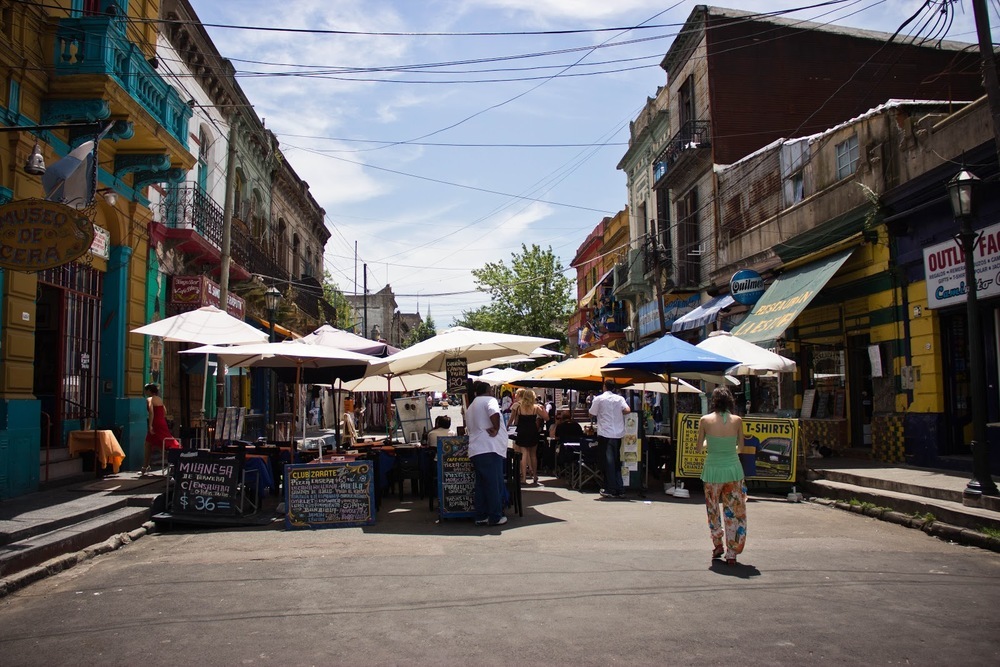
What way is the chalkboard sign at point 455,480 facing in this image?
toward the camera

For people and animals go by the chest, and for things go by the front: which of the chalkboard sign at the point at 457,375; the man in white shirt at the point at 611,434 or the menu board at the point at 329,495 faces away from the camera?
the man in white shirt

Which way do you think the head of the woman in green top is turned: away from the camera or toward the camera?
away from the camera

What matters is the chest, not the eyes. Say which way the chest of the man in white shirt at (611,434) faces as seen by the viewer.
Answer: away from the camera

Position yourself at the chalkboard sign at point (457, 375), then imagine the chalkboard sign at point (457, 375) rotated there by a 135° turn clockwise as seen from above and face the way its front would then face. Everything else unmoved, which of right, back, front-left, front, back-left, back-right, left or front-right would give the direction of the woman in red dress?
front-left

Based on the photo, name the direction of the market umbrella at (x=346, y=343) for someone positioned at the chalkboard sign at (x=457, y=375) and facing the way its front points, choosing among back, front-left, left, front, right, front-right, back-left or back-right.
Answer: back-right

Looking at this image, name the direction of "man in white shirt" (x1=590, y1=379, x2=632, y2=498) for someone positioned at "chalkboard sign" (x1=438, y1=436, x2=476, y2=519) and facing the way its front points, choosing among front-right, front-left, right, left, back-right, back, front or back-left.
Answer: back-left

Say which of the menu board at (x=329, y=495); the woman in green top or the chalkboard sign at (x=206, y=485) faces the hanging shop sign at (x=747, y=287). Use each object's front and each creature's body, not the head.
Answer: the woman in green top

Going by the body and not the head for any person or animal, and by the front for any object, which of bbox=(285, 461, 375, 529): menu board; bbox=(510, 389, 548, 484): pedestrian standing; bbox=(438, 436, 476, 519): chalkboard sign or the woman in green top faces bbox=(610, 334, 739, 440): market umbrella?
the woman in green top

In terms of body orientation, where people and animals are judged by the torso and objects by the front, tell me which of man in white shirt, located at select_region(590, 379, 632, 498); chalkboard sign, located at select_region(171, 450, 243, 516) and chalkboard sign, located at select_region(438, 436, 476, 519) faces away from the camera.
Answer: the man in white shirt

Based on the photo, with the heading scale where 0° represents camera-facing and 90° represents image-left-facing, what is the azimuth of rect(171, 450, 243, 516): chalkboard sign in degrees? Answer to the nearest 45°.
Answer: approximately 0°

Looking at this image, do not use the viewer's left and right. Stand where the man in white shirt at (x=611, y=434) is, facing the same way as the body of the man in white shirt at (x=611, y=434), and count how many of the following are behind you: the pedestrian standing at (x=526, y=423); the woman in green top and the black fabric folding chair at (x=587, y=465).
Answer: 1

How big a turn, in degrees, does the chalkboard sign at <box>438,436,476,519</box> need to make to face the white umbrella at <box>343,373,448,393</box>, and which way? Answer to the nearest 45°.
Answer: approximately 180°

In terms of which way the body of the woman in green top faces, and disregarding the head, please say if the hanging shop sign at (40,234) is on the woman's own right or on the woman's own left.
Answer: on the woman's own left

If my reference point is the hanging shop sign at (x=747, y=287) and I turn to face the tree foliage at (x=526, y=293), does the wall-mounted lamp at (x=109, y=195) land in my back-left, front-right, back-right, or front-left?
back-left
